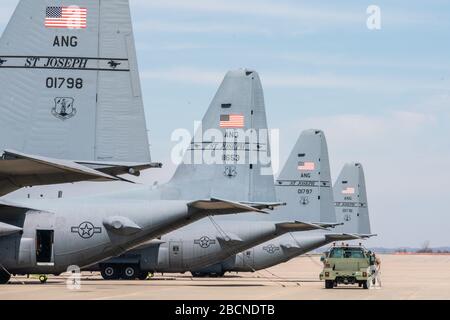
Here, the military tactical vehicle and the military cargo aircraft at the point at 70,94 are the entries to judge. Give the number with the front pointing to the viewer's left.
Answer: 1

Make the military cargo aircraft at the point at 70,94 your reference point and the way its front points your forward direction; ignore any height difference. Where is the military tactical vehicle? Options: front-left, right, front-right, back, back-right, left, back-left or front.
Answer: back-right
